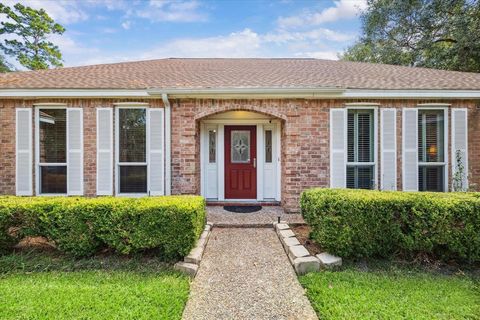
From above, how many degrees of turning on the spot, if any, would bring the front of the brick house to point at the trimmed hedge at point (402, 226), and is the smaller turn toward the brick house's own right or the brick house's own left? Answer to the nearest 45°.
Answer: approximately 45° to the brick house's own left

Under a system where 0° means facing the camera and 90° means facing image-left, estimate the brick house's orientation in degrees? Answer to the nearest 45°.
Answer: approximately 0°

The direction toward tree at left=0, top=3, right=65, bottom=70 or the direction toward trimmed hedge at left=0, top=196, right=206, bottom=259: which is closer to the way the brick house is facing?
the trimmed hedge

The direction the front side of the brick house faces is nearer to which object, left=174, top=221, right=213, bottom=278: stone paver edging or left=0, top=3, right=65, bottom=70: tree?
the stone paver edging

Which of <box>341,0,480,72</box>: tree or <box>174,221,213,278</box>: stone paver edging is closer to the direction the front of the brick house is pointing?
the stone paver edging

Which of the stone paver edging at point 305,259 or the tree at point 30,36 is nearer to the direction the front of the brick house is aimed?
the stone paver edging

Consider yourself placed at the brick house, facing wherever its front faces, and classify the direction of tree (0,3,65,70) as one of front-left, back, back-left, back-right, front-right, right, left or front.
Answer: back-right

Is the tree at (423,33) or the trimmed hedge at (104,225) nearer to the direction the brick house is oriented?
the trimmed hedge

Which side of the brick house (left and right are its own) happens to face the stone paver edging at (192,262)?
front

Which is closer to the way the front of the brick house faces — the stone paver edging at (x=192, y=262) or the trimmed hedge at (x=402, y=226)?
the stone paver edging

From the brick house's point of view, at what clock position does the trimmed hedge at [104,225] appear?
The trimmed hedge is roughly at 1 o'clock from the brick house.

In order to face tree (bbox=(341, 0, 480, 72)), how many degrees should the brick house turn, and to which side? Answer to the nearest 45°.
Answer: approximately 135° to its left

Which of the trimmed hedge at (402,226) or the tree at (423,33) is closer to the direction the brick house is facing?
the trimmed hedge
